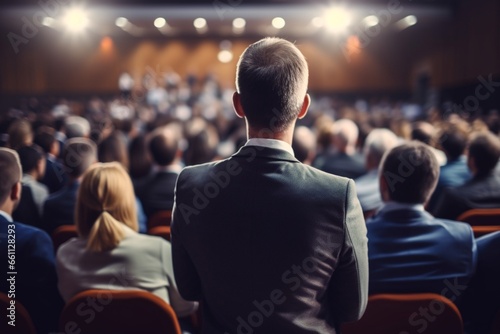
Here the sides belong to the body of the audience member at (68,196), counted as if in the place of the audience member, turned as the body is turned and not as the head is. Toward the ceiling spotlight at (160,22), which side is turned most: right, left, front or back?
front

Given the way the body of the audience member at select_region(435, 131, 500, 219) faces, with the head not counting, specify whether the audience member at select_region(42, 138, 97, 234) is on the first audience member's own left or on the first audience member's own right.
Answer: on the first audience member's own left

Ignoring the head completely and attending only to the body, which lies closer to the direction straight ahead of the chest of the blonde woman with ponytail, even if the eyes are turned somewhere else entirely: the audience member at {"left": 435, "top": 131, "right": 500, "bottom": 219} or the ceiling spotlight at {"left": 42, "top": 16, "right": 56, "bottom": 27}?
the ceiling spotlight

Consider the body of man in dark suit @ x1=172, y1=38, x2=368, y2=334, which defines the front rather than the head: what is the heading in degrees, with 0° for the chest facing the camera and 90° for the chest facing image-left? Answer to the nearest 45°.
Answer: approximately 180°

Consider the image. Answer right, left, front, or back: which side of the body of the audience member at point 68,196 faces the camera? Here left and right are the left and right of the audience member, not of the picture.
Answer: back

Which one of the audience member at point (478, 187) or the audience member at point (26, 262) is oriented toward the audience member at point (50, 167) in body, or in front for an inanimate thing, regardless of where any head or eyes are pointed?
the audience member at point (26, 262)

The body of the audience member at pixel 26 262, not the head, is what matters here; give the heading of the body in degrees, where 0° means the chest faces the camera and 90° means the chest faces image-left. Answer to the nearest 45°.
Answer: approximately 180°

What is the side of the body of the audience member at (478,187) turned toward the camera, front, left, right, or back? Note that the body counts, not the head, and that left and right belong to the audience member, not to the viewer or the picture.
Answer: back

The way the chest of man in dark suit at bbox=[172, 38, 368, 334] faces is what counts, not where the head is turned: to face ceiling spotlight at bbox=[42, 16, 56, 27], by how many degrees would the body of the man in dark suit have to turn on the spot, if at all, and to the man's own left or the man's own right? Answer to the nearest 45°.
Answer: approximately 45° to the man's own left

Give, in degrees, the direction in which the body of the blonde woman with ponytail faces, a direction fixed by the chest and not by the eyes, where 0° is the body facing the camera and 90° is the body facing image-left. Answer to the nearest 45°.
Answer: approximately 180°

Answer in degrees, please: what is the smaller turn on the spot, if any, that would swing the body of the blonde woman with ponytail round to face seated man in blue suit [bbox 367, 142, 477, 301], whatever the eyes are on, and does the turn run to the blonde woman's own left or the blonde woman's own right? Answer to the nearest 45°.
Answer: approximately 135° to the blonde woman's own right

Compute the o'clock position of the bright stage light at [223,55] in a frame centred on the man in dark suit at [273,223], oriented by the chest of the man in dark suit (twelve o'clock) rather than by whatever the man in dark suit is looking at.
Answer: The bright stage light is roughly at 12 o'clock from the man in dark suit.

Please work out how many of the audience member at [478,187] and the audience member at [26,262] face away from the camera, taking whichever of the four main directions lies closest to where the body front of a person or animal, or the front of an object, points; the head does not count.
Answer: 2

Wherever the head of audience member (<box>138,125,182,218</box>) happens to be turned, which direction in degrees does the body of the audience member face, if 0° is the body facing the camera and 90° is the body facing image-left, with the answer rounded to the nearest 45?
approximately 180°

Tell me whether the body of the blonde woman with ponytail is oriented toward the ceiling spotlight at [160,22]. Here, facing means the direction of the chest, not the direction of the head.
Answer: yes
